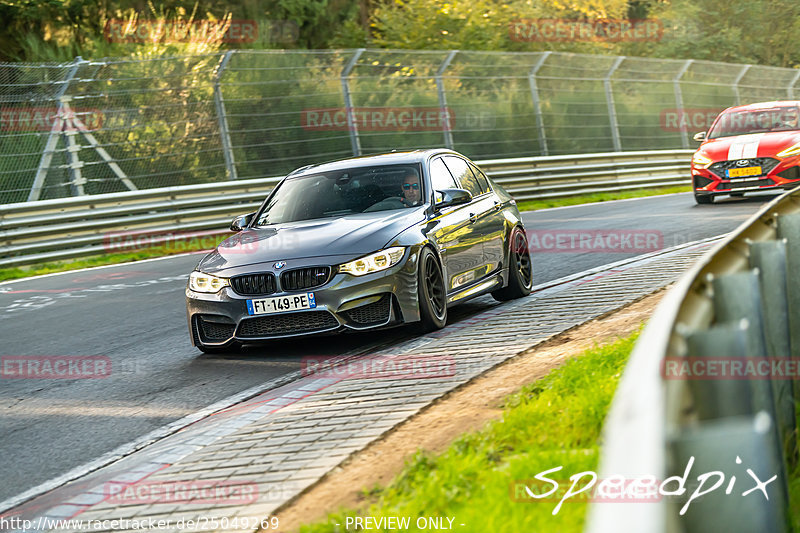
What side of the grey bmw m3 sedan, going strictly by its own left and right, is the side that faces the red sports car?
back

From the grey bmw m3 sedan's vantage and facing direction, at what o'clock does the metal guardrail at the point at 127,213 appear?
The metal guardrail is roughly at 4 o'clock from the grey bmw m3 sedan.

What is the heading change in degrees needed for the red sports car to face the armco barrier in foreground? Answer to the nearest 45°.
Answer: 0° — it already faces it

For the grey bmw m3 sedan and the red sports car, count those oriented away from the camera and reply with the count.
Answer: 0

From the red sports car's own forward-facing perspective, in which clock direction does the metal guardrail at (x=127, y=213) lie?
The metal guardrail is roughly at 2 o'clock from the red sports car.

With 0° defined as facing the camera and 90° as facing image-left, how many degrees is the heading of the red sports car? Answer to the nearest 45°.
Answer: approximately 0°

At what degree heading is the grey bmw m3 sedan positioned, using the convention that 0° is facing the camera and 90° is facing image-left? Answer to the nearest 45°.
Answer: approximately 45°
